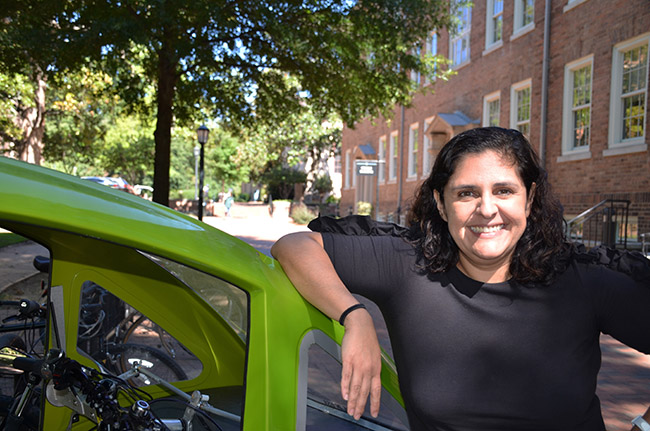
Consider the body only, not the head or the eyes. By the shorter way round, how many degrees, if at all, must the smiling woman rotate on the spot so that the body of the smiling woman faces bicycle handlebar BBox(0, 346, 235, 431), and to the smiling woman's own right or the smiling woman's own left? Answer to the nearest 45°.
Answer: approximately 45° to the smiling woman's own right

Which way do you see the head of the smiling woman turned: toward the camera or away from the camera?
toward the camera

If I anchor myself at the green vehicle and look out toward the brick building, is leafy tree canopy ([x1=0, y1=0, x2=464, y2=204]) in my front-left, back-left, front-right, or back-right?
front-left

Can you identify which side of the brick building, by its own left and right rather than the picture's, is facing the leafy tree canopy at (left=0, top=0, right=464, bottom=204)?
front

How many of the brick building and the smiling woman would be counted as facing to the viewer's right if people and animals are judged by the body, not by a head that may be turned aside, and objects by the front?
0

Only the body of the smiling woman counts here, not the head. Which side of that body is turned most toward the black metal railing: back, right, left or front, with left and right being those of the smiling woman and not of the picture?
back

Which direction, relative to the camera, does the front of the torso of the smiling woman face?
toward the camera

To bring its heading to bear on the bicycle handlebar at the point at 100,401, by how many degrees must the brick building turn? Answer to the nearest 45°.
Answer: approximately 45° to its left

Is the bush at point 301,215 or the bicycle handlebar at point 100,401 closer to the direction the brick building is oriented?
the bicycle handlebar

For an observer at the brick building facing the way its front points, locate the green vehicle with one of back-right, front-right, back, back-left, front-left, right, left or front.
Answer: front-left

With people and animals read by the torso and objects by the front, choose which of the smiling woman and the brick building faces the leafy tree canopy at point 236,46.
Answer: the brick building

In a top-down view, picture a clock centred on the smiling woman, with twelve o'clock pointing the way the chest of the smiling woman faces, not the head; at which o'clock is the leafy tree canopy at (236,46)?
The leafy tree canopy is roughly at 5 o'clock from the smiling woman.

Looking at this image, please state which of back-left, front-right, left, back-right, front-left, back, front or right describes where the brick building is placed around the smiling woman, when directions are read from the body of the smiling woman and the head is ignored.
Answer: back

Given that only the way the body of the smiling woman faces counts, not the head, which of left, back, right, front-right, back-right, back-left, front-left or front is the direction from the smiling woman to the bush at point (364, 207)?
back

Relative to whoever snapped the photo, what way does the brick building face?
facing the viewer and to the left of the viewer

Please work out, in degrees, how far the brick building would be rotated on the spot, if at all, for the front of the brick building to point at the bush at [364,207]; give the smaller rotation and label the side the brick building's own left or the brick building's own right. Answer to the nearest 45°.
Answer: approximately 90° to the brick building's own right
